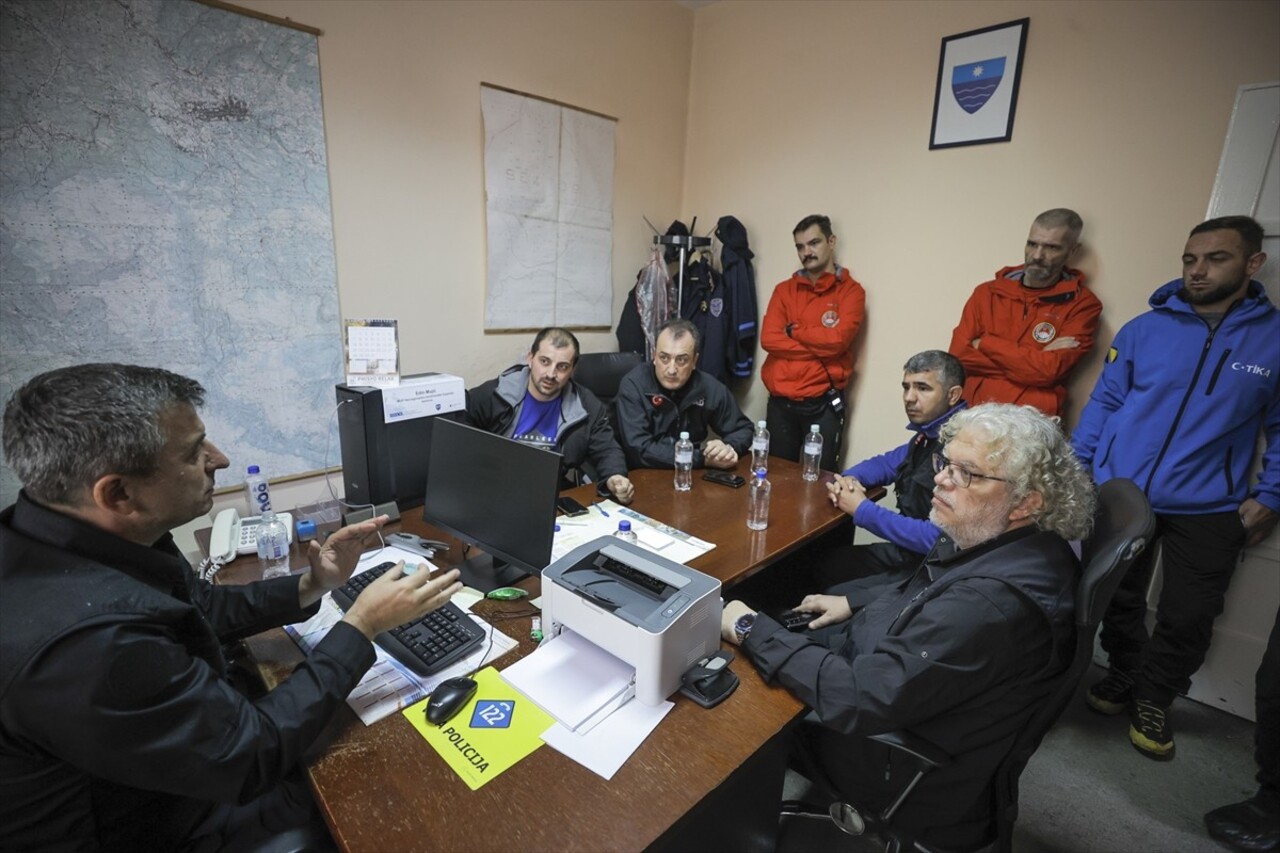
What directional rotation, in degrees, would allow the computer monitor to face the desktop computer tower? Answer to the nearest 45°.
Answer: approximately 90° to its right

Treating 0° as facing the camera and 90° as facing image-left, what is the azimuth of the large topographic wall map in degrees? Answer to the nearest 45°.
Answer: approximately 315°

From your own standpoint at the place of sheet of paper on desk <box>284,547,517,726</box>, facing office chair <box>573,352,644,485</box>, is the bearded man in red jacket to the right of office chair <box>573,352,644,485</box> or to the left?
right

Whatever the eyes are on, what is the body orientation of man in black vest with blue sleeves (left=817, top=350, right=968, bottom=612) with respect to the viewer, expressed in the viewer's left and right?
facing to the left of the viewer

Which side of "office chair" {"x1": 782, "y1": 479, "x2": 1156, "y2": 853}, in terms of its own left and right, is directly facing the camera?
left

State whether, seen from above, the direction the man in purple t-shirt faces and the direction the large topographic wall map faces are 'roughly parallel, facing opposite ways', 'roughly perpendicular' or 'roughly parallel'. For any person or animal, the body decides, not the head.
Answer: roughly perpendicular

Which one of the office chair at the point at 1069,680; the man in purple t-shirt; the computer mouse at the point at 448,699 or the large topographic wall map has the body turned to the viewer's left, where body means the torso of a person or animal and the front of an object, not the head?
the office chair

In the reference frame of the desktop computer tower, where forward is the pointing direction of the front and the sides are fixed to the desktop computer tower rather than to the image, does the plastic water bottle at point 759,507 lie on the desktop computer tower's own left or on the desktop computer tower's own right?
on the desktop computer tower's own left

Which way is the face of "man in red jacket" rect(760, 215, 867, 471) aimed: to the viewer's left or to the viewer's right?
to the viewer's left

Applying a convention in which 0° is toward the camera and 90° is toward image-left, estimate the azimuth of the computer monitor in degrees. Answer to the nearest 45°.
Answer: approximately 45°
